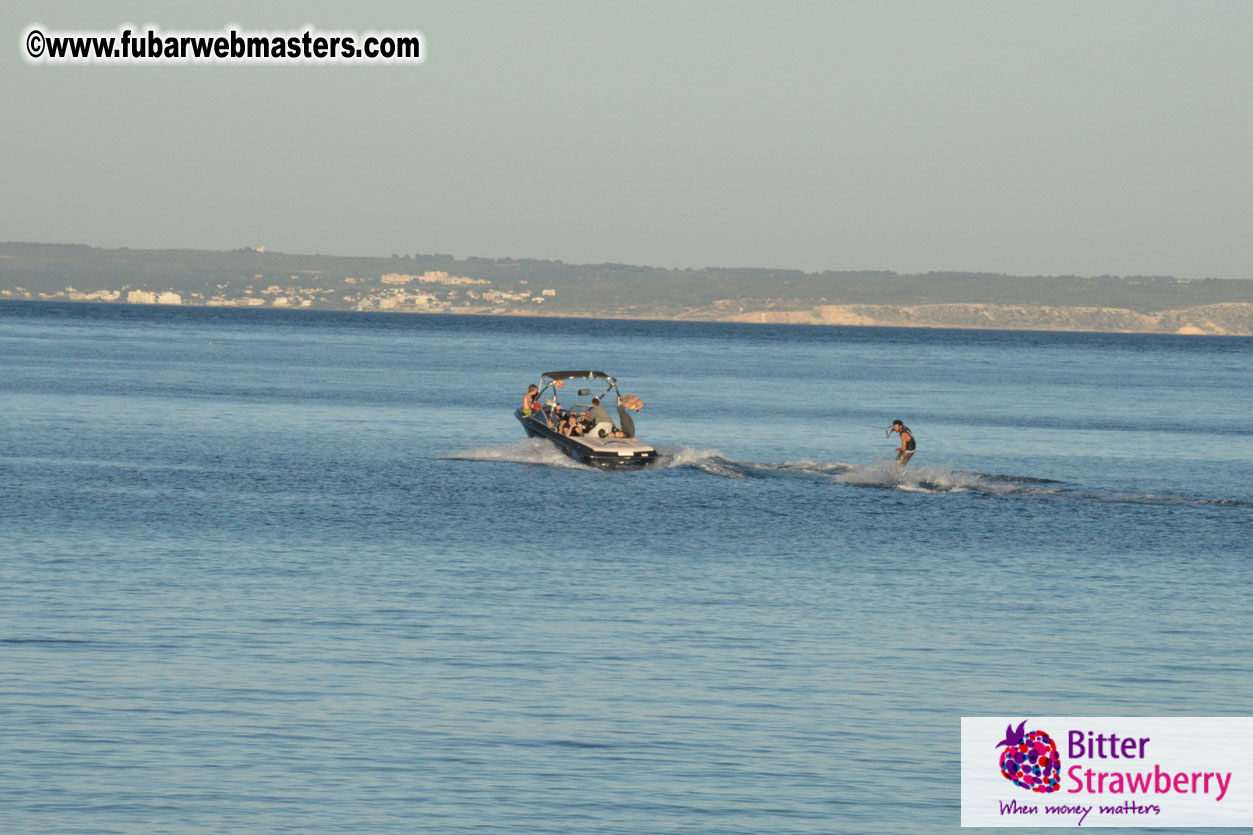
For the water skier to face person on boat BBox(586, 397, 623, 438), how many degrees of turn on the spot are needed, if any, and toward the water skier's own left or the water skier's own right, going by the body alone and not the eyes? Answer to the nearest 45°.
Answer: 0° — they already face them

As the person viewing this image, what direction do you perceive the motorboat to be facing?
facing away from the viewer and to the left of the viewer

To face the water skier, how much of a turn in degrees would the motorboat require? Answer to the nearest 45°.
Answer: approximately 135° to its right

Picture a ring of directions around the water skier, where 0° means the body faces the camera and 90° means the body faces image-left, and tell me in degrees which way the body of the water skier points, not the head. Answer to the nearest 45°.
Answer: approximately 90°
